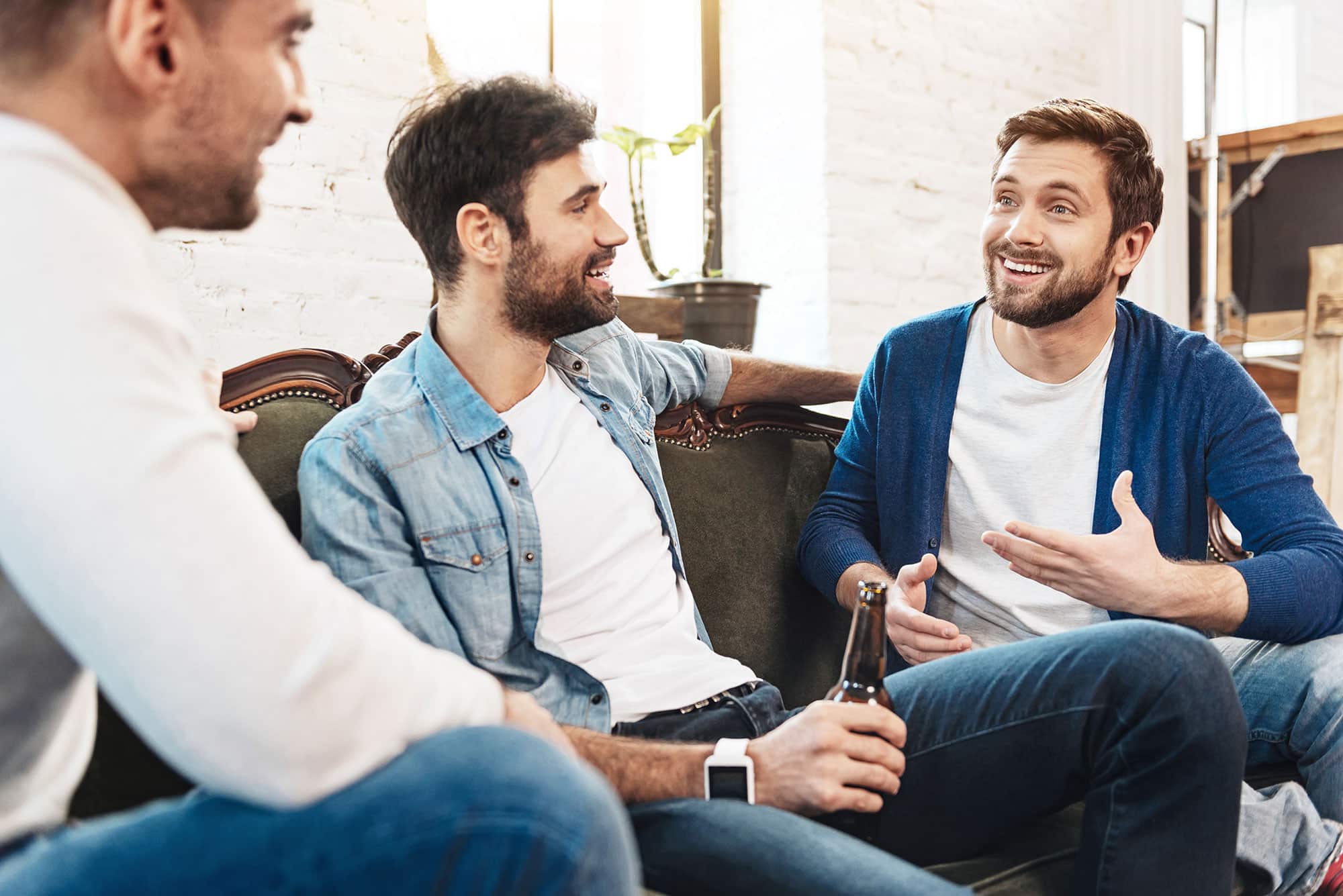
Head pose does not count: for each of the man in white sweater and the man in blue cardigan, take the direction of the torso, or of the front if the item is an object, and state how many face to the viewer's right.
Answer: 1

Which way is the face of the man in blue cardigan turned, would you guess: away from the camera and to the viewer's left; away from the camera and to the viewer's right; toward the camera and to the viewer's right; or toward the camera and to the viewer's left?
toward the camera and to the viewer's left

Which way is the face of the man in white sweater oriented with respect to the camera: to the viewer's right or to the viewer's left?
to the viewer's right

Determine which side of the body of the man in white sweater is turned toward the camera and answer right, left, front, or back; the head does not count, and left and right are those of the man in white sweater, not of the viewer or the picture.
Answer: right

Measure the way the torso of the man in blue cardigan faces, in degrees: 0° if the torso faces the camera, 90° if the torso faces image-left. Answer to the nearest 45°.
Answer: approximately 45°

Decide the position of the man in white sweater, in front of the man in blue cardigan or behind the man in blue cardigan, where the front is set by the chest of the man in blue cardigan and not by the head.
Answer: in front
